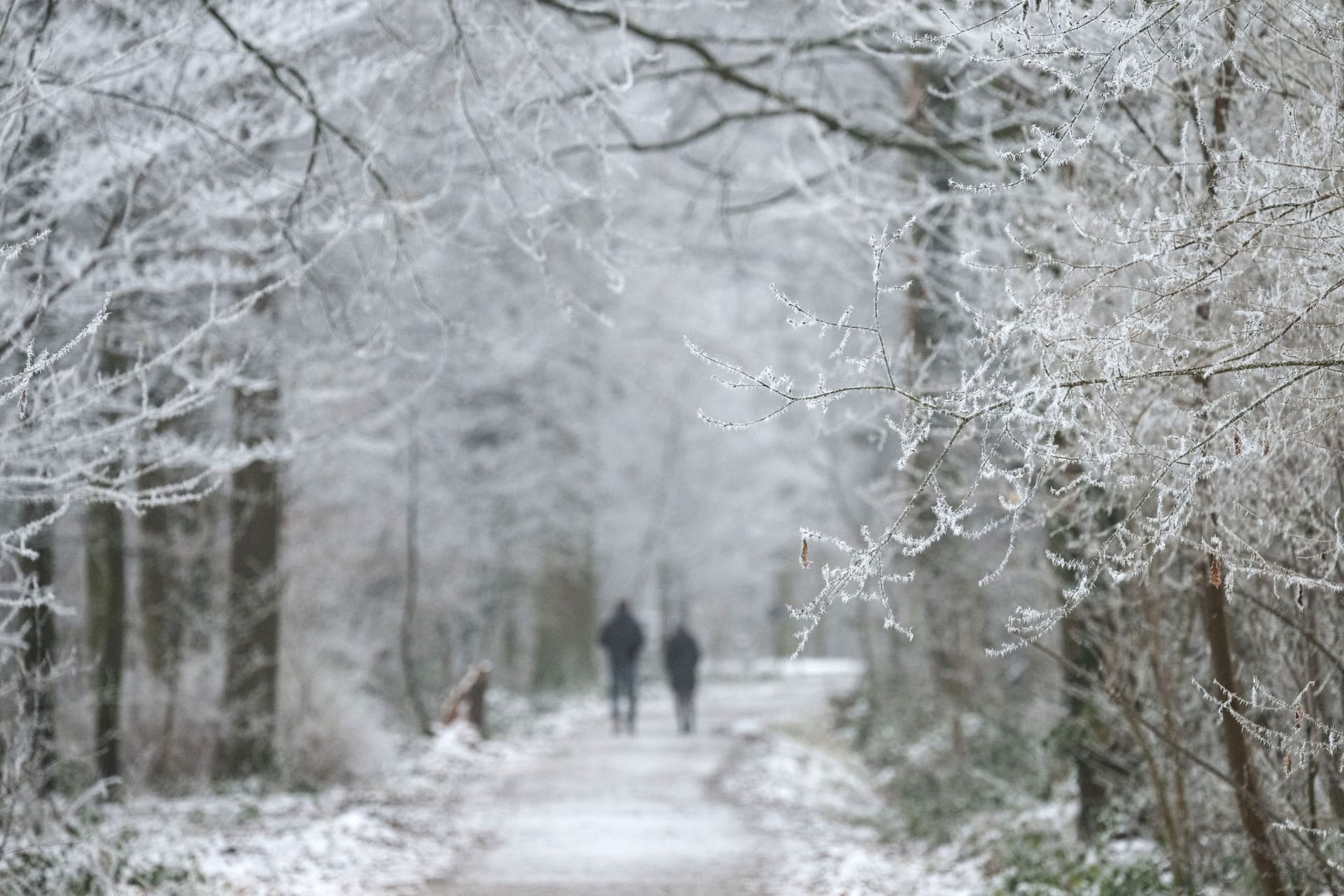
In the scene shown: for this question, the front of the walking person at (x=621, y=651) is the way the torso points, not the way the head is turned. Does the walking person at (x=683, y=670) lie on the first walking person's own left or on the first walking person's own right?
on the first walking person's own right

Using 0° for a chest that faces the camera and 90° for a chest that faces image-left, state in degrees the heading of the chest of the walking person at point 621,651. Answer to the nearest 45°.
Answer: approximately 180°

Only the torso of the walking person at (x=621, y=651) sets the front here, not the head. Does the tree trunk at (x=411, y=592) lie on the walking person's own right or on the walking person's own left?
on the walking person's own left

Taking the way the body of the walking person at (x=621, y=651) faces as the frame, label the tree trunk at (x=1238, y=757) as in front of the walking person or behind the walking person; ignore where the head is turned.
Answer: behind

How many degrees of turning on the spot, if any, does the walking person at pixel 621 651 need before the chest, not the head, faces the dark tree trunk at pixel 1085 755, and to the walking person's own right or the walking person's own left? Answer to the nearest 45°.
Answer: approximately 180°

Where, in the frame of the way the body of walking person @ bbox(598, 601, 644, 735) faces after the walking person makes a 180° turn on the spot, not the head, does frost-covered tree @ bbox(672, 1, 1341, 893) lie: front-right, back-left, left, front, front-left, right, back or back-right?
front
